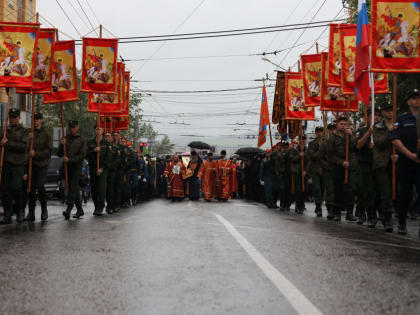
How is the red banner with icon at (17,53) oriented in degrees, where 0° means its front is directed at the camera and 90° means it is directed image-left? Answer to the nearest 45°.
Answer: approximately 0°

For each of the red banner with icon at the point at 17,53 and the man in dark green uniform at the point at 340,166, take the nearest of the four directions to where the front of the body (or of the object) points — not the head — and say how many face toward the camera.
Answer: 2

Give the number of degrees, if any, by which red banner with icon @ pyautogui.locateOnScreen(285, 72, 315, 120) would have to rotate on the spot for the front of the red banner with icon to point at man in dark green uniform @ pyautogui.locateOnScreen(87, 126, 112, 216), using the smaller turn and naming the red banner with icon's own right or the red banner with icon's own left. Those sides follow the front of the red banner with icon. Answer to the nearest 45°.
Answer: approximately 45° to the red banner with icon's own right

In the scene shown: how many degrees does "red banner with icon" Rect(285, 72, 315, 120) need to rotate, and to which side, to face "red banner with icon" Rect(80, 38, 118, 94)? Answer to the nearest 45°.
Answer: approximately 45° to its right

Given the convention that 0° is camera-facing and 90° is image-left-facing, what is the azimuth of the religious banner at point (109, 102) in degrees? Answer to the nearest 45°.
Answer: approximately 0°

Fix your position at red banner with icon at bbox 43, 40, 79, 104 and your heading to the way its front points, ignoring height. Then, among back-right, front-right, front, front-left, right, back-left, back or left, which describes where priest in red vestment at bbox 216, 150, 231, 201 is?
back-left

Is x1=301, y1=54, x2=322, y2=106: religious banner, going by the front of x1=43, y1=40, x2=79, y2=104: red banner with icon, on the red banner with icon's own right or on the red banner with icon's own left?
on the red banner with icon's own left

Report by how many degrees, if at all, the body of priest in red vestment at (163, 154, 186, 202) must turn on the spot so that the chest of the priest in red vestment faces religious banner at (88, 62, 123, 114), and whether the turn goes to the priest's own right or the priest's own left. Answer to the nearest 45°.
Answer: approximately 45° to the priest's own right
